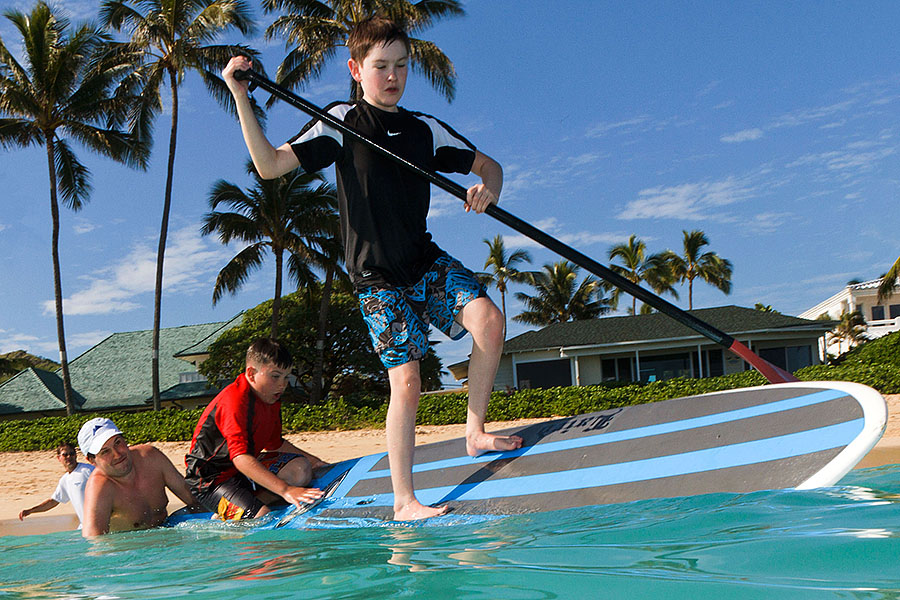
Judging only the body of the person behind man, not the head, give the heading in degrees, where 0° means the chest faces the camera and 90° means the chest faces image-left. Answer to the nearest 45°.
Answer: approximately 0°

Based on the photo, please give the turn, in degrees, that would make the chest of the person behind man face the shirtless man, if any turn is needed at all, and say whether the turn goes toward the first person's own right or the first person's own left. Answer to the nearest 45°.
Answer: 0° — they already face them

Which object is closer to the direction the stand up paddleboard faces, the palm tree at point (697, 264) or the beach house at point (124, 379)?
the palm tree

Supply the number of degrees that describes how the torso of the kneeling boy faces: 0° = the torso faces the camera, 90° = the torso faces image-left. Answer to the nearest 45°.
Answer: approximately 315°

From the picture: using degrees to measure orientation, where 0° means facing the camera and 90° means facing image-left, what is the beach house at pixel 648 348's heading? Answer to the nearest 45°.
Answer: approximately 0°

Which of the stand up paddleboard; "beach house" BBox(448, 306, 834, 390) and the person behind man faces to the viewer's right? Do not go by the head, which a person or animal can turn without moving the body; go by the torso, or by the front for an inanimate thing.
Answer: the stand up paddleboard

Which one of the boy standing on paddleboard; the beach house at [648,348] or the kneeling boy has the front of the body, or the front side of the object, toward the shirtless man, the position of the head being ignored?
the beach house

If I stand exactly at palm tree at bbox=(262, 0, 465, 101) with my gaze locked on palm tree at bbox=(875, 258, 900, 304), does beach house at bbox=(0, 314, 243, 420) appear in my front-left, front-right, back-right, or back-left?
back-left

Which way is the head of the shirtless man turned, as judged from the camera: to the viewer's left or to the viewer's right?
to the viewer's right

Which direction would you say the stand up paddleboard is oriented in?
to the viewer's right
